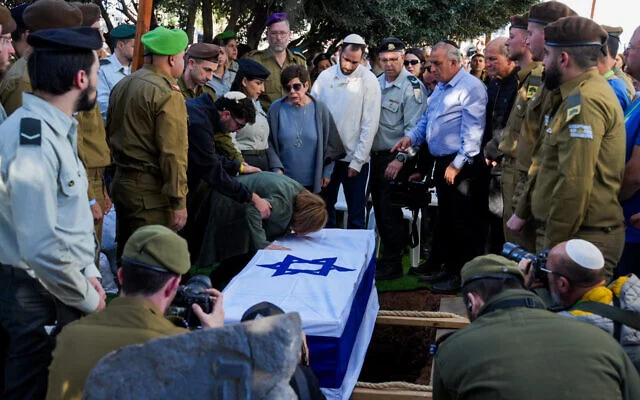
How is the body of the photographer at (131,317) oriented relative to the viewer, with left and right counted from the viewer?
facing away from the viewer and to the right of the viewer

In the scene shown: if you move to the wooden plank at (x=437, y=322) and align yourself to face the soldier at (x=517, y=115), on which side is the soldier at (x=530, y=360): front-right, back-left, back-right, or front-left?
back-right

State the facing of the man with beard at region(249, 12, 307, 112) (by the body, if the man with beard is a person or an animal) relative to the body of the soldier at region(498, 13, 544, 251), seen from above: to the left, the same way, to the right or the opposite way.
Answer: to the left

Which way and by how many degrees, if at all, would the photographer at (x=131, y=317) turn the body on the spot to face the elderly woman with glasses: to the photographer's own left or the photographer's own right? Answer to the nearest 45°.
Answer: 0° — they already face them

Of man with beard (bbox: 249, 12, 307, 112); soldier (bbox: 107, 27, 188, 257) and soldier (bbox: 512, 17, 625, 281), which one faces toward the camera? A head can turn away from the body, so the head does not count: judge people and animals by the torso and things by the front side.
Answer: the man with beard

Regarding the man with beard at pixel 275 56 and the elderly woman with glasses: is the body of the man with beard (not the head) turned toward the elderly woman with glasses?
yes

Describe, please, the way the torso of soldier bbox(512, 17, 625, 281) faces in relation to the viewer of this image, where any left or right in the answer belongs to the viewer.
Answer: facing to the left of the viewer

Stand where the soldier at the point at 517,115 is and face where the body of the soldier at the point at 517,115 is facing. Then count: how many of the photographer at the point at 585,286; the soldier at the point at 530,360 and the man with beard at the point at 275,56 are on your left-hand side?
2

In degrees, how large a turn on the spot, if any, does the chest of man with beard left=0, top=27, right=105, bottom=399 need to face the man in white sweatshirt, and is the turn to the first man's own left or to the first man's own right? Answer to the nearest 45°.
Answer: approximately 45° to the first man's own left

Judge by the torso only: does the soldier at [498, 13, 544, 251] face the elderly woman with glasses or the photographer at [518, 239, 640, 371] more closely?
the elderly woman with glasses

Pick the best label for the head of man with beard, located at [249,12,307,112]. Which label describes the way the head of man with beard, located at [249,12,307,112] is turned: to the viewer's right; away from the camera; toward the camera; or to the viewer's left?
toward the camera

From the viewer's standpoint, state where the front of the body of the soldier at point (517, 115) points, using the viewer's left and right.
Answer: facing to the left of the viewer

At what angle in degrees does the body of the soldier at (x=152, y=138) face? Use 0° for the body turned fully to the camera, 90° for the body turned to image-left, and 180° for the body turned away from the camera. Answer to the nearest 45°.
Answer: approximately 225°

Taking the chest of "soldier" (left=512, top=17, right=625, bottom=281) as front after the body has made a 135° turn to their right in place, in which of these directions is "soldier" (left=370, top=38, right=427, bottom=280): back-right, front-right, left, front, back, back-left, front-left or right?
left

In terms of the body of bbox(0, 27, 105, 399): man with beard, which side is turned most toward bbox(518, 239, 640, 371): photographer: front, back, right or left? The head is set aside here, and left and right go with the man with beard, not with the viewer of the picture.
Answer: front

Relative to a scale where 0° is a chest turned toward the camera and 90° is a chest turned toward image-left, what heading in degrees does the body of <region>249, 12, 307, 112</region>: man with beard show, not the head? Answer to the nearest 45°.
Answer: approximately 0°

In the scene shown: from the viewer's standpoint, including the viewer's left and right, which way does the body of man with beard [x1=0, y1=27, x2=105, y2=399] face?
facing to the right of the viewer
